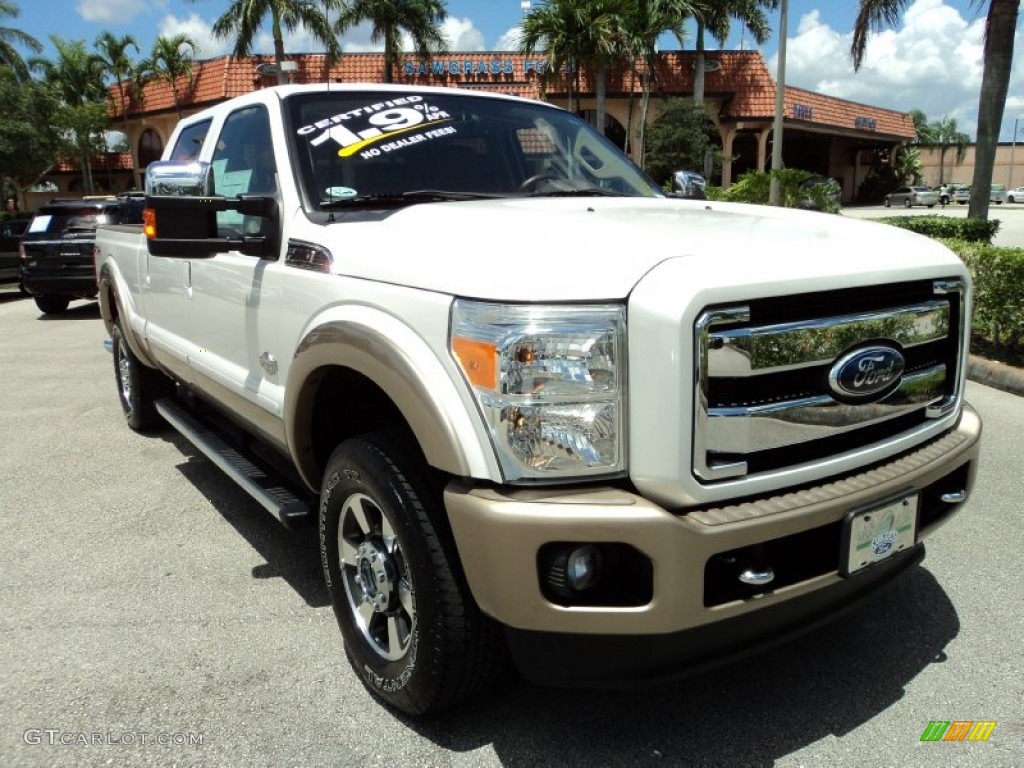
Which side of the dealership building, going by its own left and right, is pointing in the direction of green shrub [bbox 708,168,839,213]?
front

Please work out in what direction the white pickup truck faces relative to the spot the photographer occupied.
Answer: facing the viewer and to the right of the viewer

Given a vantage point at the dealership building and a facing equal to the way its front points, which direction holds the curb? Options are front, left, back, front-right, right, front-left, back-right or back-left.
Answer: front

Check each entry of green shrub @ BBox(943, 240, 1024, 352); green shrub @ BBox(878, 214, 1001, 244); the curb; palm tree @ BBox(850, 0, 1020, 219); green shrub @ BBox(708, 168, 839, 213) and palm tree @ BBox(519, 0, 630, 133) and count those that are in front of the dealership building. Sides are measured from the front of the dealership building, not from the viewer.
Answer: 6

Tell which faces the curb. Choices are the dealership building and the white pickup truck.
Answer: the dealership building

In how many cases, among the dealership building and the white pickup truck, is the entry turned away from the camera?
0

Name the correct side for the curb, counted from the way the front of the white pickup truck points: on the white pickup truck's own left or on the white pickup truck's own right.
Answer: on the white pickup truck's own left

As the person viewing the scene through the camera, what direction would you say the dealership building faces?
facing the viewer

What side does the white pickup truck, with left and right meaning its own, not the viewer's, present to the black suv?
back

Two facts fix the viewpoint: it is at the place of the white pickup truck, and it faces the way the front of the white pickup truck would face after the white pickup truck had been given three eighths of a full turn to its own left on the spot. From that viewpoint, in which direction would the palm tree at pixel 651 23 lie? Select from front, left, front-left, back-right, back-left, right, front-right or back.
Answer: front

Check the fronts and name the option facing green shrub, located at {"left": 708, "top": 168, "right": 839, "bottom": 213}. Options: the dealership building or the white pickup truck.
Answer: the dealership building

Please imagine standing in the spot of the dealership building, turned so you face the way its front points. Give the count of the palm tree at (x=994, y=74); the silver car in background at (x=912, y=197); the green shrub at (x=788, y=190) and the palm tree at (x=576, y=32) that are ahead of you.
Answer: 3

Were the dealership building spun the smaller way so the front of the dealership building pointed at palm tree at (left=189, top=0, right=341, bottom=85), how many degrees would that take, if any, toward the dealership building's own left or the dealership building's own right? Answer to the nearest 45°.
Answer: approximately 45° to the dealership building's own right

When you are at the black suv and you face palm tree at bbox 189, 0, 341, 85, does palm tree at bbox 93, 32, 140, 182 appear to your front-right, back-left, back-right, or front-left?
front-left

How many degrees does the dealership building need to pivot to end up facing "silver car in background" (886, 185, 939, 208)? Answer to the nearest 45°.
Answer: approximately 135° to its left

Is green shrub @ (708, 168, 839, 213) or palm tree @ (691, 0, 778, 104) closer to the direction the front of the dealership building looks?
the green shrub

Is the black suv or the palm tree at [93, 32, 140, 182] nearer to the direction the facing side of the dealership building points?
the black suv

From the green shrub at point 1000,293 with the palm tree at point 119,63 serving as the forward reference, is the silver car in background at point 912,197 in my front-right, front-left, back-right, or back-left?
front-right
